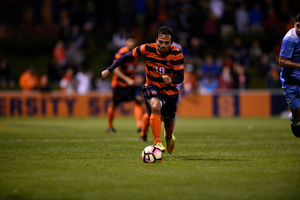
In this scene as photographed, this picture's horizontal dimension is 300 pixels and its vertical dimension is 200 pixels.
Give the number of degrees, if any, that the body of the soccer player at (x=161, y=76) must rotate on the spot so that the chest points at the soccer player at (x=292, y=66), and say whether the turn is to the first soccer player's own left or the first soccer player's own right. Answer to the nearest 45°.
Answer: approximately 90° to the first soccer player's own left

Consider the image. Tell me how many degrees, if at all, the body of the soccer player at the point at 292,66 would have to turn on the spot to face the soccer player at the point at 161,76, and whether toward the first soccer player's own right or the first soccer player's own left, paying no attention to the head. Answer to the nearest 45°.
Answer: approximately 90° to the first soccer player's own right

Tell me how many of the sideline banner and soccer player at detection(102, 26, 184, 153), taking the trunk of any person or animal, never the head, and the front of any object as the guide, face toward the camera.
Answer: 2

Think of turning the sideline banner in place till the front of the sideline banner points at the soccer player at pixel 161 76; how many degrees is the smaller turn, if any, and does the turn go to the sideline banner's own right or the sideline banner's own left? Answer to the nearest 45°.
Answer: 0° — it already faces them

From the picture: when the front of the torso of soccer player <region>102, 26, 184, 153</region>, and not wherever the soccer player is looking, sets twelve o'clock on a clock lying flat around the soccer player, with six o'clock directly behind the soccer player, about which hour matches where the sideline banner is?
The sideline banner is roughly at 6 o'clock from the soccer player.

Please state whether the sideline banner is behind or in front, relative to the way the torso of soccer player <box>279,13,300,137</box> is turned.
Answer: behind
